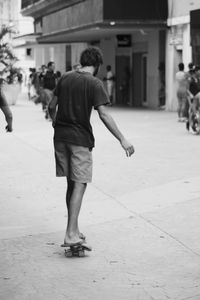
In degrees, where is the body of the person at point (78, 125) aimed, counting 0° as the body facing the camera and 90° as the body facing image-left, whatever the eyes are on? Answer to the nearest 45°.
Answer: approximately 225°
